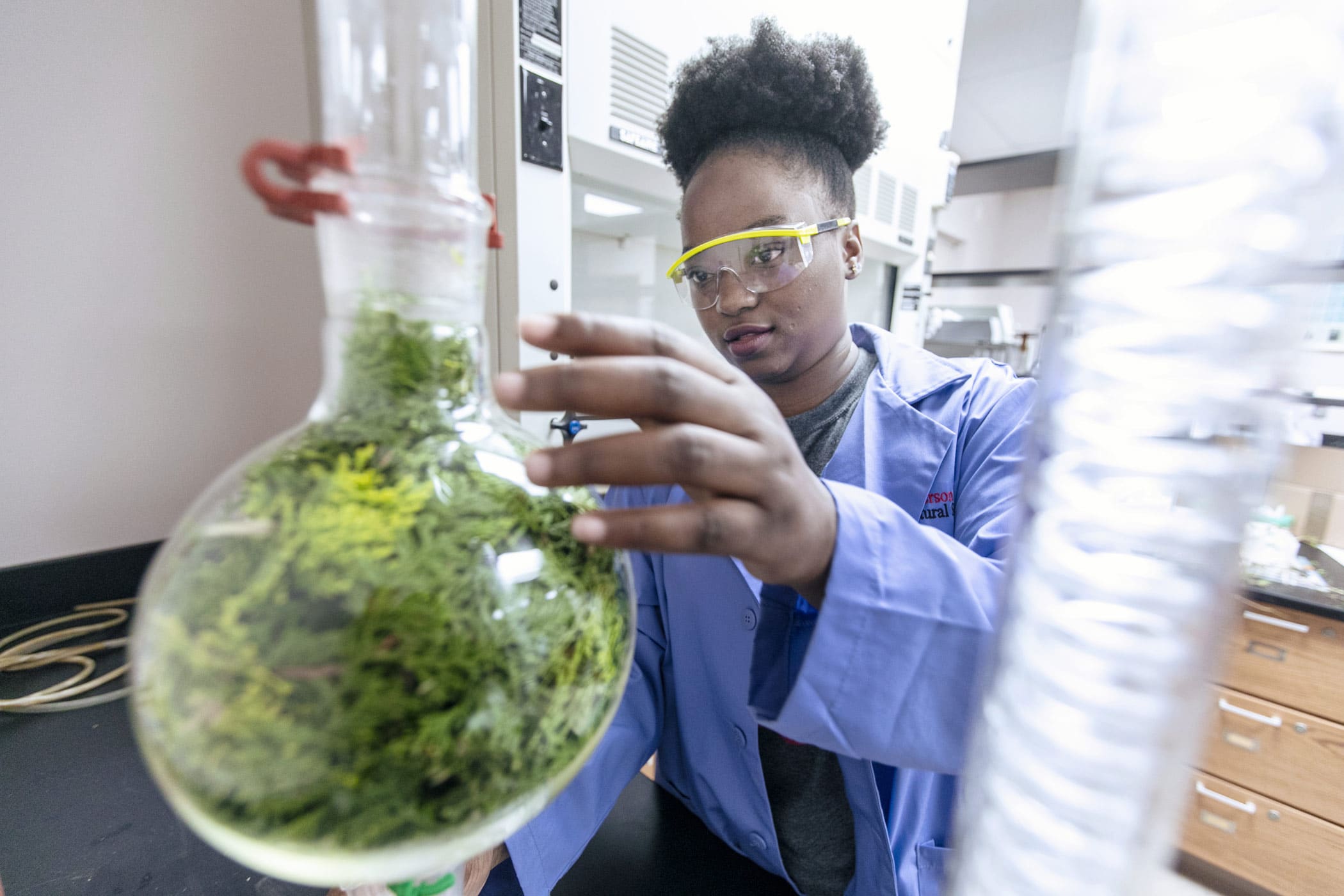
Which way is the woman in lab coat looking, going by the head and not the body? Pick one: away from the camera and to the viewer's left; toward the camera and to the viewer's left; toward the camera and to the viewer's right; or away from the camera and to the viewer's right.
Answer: toward the camera and to the viewer's left

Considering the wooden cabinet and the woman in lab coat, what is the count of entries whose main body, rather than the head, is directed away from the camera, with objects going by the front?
0

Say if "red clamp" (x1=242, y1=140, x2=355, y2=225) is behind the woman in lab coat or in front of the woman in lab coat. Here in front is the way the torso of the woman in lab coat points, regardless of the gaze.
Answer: in front

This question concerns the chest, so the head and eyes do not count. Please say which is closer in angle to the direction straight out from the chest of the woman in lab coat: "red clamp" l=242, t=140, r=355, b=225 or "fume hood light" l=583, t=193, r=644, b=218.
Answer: the red clamp

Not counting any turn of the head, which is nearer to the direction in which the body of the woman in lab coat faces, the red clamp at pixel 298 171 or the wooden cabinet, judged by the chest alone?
the red clamp

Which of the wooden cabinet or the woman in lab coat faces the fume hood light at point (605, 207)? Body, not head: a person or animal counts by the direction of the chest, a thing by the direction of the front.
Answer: the wooden cabinet

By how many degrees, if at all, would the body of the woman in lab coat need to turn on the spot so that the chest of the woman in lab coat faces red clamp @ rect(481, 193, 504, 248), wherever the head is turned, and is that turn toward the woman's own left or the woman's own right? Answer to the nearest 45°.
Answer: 0° — they already face it

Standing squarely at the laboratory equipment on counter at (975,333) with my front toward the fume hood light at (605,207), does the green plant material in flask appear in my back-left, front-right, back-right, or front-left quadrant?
front-left

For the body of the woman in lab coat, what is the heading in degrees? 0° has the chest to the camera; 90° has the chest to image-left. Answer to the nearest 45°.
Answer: approximately 45°
